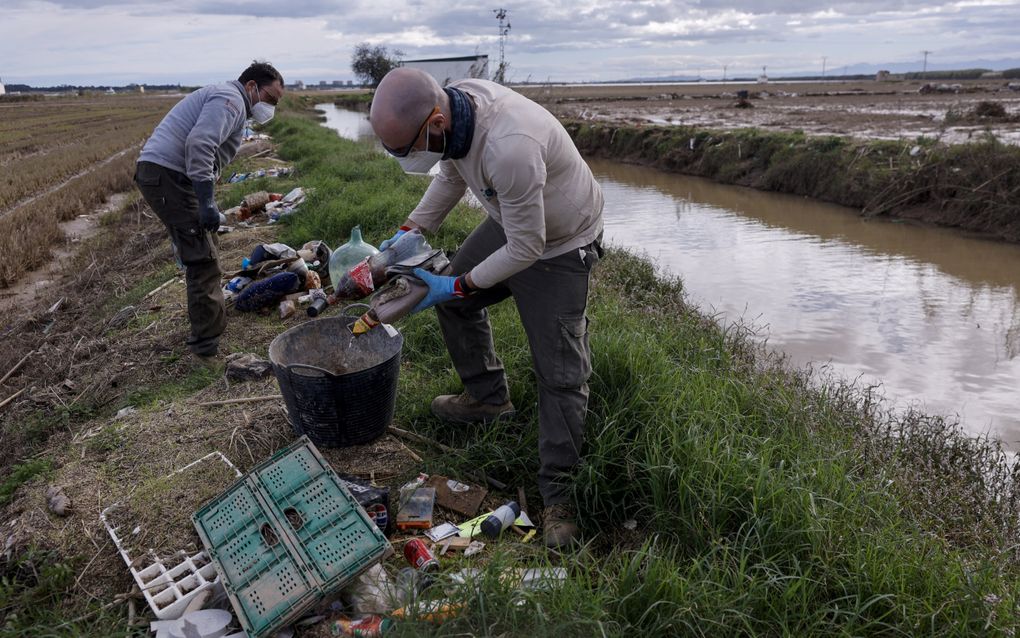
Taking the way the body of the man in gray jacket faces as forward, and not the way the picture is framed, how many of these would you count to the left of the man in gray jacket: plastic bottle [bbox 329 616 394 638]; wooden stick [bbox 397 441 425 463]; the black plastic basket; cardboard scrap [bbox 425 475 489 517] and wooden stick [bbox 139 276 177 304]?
1

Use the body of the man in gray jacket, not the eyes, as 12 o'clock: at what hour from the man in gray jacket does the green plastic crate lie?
The green plastic crate is roughly at 3 o'clock from the man in gray jacket.

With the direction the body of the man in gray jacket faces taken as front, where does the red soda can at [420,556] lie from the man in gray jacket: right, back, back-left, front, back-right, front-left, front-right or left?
right

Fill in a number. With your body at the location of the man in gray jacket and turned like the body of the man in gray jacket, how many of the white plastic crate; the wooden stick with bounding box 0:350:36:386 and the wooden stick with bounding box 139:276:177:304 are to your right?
1

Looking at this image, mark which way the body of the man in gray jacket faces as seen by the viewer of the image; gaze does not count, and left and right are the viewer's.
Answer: facing to the right of the viewer

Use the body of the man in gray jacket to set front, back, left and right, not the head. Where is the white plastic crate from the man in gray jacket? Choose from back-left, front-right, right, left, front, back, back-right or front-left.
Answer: right

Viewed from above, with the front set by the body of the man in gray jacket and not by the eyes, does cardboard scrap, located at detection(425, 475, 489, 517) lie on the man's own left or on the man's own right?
on the man's own right

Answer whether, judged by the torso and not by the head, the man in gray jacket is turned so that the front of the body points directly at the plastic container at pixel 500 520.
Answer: no

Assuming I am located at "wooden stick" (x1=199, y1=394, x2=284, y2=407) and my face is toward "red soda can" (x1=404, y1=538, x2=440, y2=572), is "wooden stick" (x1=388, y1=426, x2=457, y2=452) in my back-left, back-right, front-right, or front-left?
front-left

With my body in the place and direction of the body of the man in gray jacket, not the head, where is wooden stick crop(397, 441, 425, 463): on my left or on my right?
on my right

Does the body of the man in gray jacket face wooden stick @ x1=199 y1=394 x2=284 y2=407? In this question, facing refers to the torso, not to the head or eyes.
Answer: no
